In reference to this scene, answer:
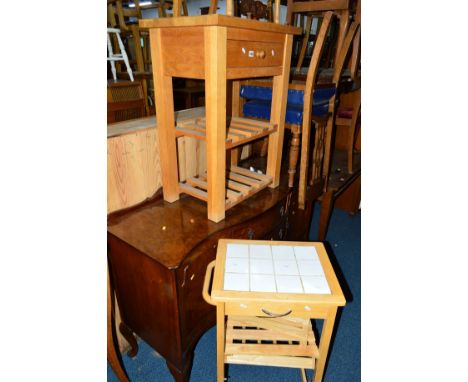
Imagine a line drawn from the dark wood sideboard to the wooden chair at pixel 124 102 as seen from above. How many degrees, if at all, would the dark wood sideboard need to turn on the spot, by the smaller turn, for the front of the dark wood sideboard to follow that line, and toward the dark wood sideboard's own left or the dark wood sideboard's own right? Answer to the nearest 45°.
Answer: approximately 135° to the dark wood sideboard's own left

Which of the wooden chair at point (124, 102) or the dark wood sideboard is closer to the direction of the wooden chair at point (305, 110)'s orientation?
the wooden chair

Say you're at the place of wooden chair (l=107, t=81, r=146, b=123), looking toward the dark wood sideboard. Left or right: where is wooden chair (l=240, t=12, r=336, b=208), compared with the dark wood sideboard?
left

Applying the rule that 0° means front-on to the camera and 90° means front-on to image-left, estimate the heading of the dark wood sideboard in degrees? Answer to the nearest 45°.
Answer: approximately 315°

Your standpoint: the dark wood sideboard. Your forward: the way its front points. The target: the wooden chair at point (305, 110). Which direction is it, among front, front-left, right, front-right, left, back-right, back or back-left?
left

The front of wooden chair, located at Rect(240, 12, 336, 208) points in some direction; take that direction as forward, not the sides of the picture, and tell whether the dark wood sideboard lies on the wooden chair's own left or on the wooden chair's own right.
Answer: on the wooden chair's own left

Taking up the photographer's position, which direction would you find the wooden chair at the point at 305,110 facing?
facing away from the viewer and to the left of the viewer

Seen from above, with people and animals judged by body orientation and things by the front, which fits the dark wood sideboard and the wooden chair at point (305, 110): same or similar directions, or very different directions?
very different directions
